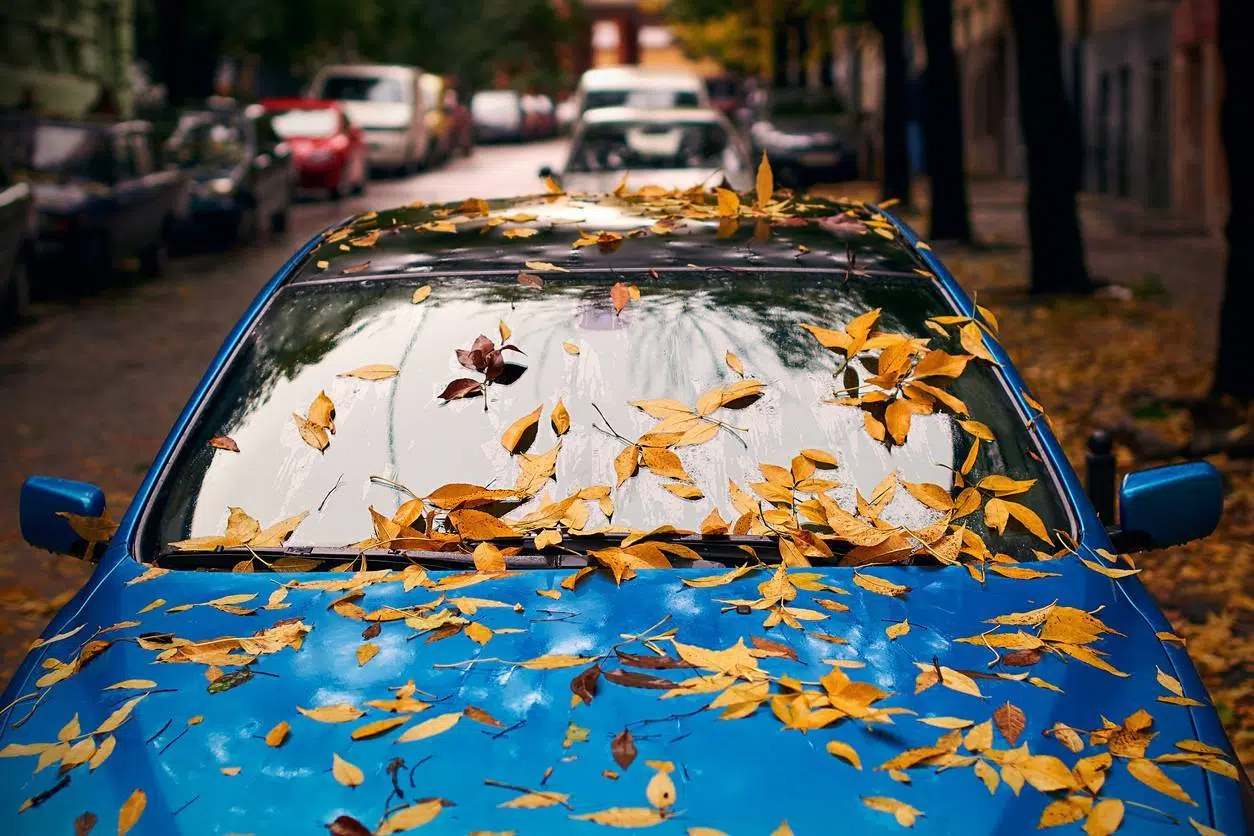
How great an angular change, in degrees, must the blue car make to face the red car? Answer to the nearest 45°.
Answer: approximately 180°

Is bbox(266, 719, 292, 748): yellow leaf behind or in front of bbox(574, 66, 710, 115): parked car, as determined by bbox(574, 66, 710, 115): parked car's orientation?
in front

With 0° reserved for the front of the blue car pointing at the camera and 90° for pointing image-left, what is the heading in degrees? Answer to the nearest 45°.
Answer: approximately 0°

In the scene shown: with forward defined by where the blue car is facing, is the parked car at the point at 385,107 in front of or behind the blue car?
behind

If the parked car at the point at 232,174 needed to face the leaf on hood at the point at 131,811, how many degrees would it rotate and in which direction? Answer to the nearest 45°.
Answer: approximately 45° to its left

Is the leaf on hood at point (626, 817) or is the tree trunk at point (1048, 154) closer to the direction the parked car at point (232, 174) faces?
the leaf on hood

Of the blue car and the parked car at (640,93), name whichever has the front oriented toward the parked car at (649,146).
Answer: the parked car at (640,93)

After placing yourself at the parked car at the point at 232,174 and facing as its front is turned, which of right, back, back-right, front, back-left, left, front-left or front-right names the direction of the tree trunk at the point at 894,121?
back-left

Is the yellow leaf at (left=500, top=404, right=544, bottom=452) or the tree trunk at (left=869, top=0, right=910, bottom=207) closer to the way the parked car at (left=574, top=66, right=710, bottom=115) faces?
the yellow leaf

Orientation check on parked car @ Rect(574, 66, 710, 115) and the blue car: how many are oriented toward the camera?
2

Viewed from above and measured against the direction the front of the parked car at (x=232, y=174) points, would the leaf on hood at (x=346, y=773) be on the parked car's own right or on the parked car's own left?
on the parked car's own left

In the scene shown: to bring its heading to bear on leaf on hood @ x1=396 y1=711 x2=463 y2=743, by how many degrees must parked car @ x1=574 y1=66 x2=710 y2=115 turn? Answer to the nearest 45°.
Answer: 0° — it already faces it

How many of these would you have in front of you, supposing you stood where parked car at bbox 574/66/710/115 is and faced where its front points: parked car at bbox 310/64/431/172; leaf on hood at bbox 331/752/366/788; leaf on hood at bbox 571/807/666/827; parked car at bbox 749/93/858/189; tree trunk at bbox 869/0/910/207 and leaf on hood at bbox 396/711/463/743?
3

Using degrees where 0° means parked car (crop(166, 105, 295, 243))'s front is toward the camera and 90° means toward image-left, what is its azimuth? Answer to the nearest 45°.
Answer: approximately 45°

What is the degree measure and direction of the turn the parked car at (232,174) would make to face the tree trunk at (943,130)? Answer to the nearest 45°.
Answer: approximately 90° to its left

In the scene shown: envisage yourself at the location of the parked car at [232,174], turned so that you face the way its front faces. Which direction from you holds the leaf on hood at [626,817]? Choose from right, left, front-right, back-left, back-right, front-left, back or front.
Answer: front-left

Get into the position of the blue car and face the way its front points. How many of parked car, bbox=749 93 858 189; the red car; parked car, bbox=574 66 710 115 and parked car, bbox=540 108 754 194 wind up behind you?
4

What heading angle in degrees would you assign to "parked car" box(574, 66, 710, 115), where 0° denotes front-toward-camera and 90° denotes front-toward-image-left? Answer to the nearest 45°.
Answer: approximately 0°
